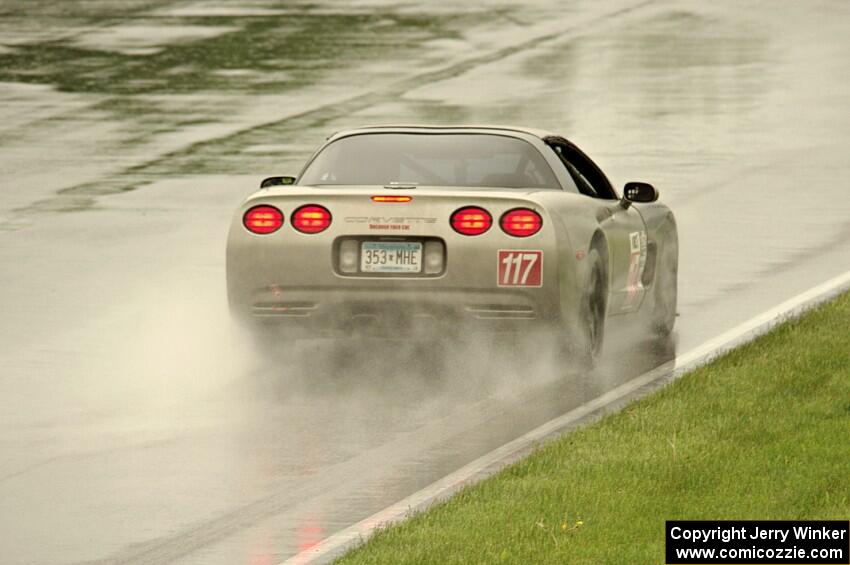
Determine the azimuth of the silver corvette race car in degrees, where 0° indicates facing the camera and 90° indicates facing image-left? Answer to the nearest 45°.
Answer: approximately 180°
